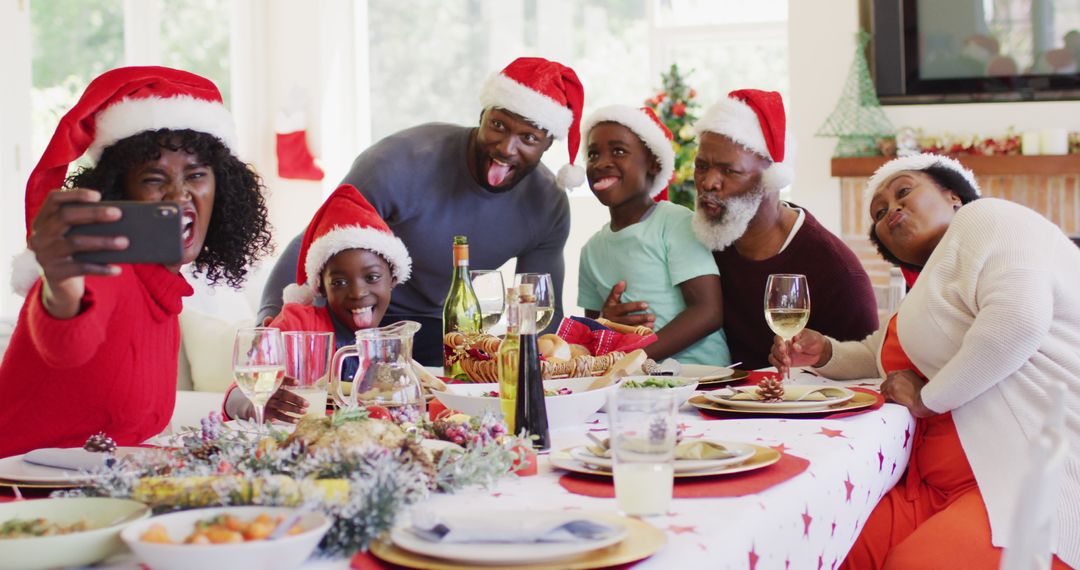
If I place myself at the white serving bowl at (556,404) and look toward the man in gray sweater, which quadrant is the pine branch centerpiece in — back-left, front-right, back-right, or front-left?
back-left

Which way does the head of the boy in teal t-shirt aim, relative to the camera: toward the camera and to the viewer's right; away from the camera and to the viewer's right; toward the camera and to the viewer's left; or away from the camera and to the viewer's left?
toward the camera and to the viewer's left

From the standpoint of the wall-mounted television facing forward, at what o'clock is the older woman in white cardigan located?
The older woman in white cardigan is roughly at 12 o'clock from the wall-mounted television.

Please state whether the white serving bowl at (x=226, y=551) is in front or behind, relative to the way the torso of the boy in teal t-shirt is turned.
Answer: in front

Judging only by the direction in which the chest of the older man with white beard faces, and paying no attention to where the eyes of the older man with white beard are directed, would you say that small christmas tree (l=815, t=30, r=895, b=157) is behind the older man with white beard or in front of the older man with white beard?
behind

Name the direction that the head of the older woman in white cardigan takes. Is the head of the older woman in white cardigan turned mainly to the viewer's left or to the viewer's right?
to the viewer's left

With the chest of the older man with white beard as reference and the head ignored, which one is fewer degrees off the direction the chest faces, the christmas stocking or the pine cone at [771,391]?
the pine cone

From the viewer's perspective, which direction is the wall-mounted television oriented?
toward the camera

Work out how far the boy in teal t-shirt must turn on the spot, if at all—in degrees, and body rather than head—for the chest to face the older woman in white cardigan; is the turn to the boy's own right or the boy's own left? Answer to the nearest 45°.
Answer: approximately 90° to the boy's own left

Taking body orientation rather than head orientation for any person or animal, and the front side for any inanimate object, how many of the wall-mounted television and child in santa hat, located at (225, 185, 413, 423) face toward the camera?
2

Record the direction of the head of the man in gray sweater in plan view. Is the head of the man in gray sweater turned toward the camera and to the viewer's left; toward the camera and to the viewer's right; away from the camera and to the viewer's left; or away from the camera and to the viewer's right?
toward the camera and to the viewer's left

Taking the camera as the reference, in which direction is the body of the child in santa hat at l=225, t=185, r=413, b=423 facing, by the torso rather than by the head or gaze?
toward the camera

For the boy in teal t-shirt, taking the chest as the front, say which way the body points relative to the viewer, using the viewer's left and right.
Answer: facing the viewer and to the left of the viewer

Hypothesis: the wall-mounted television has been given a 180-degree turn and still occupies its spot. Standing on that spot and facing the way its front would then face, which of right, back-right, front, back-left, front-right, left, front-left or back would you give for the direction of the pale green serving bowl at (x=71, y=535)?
back

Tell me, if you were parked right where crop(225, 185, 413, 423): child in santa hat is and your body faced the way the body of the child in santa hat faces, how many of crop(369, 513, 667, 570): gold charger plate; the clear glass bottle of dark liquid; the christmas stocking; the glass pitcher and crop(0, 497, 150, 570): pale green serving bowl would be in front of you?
4

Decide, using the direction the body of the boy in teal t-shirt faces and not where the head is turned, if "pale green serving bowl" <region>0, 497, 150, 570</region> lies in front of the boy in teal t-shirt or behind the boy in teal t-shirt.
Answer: in front
